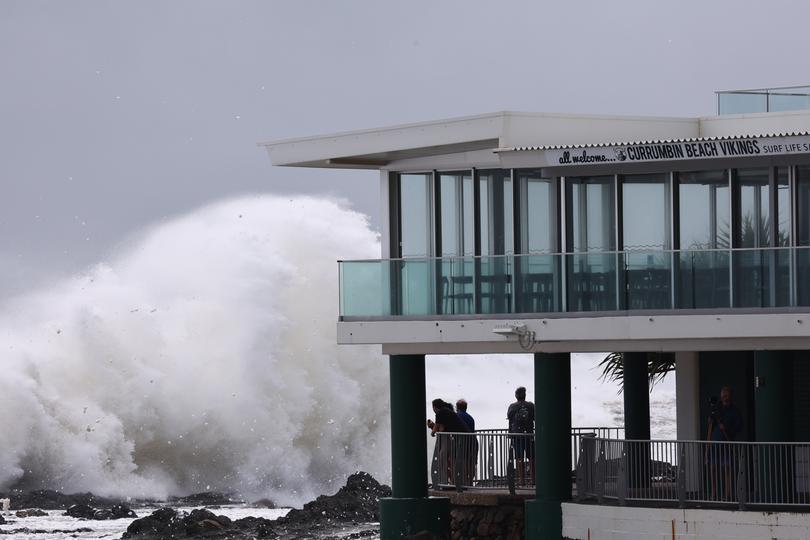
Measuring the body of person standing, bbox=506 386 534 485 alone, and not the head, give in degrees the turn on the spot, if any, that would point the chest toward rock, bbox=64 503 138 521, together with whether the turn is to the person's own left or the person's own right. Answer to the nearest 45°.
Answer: approximately 45° to the person's own left

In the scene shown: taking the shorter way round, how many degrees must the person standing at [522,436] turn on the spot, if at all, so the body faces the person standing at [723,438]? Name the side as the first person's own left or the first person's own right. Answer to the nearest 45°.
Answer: approximately 135° to the first person's own right

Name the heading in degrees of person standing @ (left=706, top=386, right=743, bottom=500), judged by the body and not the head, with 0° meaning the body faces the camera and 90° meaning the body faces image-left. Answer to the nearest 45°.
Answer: approximately 0°

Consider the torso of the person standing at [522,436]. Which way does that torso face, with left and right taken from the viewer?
facing away from the viewer

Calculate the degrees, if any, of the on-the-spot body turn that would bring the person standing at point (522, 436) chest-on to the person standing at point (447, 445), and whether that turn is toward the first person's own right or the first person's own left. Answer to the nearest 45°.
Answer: approximately 90° to the first person's own left

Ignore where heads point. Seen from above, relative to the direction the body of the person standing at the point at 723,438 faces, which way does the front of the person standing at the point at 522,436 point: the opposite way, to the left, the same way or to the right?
the opposite way

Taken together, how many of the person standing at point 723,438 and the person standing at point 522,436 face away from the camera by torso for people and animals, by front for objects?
1
